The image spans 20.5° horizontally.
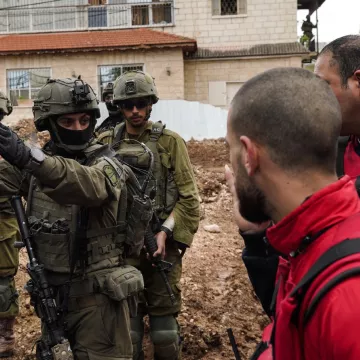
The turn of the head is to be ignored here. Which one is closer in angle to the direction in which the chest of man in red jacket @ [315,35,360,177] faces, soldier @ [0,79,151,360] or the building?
the soldier

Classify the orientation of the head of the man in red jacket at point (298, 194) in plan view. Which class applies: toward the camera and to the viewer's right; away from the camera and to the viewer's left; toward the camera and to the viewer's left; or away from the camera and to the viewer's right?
away from the camera and to the viewer's left

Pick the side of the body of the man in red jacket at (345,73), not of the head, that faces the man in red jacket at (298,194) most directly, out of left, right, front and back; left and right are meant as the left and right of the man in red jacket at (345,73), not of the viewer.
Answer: left

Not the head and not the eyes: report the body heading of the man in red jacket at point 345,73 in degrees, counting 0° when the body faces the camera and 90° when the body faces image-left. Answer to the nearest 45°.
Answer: approximately 90°

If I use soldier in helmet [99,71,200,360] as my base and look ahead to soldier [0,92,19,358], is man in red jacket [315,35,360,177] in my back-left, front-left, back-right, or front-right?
back-left

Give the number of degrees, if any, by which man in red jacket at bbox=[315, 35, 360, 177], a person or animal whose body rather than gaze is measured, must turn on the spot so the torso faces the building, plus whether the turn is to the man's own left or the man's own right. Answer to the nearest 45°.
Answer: approximately 90° to the man's own right
